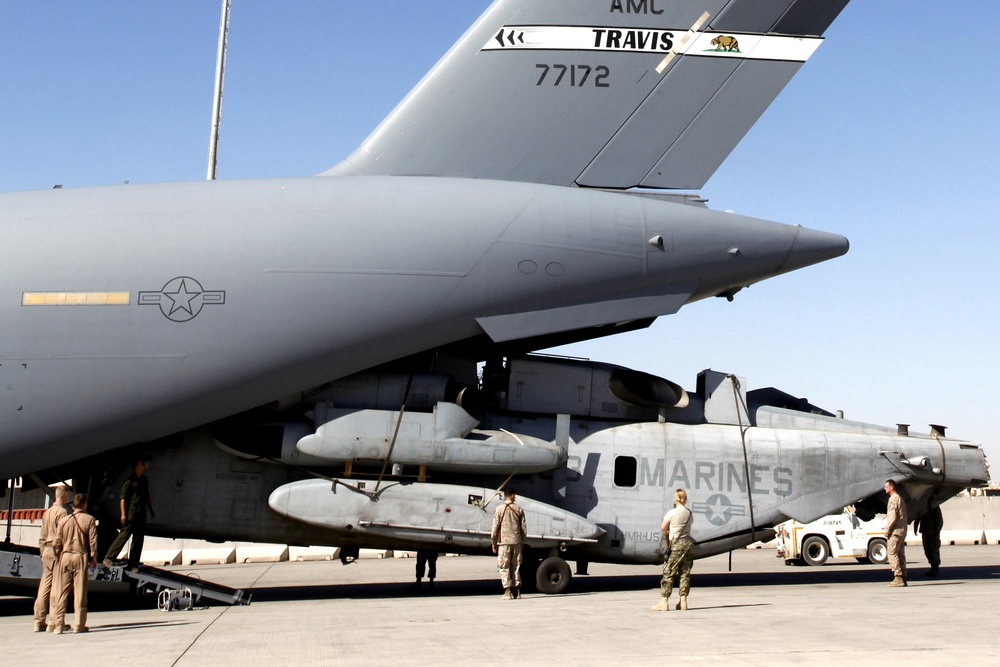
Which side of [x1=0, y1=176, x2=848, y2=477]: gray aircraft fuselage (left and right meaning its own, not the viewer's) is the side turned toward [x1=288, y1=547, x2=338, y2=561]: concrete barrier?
right

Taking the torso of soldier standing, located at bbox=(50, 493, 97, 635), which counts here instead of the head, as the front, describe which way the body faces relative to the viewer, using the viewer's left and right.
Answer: facing away from the viewer

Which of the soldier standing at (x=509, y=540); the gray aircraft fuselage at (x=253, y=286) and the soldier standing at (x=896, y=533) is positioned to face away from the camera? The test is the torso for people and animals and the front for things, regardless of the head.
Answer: the soldier standing at (x=509, y=540)

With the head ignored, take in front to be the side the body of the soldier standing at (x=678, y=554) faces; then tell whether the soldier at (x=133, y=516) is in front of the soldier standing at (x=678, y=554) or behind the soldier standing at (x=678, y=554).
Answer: in front

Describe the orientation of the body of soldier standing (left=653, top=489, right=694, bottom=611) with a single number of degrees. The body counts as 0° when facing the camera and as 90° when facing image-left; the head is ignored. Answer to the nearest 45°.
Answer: approximately 135°

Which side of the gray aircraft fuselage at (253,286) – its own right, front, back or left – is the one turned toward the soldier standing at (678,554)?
back

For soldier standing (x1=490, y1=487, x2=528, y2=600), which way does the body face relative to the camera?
away from the camera

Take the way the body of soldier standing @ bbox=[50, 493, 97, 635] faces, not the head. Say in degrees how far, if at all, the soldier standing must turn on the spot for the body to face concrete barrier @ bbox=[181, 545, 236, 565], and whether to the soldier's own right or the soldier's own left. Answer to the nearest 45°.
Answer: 0° — they already face it

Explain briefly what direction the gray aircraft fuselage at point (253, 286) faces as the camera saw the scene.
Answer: facing to the left of the viewer

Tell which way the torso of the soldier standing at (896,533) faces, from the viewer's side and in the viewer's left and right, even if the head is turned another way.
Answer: facing to the left of the viewer

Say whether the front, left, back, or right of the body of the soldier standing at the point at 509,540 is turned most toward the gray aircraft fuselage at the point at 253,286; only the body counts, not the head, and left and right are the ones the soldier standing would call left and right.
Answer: left

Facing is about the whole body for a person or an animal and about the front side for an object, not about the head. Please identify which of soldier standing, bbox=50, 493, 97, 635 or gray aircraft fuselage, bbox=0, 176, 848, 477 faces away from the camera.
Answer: the soldier standing

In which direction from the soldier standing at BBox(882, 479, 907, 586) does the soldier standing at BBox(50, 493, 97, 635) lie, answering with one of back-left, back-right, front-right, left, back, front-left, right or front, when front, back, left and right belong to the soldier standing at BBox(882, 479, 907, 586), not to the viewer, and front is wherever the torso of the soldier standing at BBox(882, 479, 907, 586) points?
front-left

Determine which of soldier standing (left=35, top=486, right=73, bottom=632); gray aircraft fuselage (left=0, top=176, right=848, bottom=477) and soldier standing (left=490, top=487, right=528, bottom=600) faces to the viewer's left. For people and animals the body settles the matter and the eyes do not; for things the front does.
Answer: the gray aircraft fuselage

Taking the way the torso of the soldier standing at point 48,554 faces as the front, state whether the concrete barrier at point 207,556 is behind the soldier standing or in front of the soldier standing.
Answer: in front

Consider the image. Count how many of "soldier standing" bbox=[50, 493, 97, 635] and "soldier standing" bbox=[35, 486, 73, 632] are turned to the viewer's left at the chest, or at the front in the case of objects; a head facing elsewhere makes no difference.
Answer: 0

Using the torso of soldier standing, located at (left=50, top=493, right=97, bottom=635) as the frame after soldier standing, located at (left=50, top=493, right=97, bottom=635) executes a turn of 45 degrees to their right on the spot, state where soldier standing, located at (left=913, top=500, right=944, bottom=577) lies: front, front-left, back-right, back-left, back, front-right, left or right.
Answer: front-right
